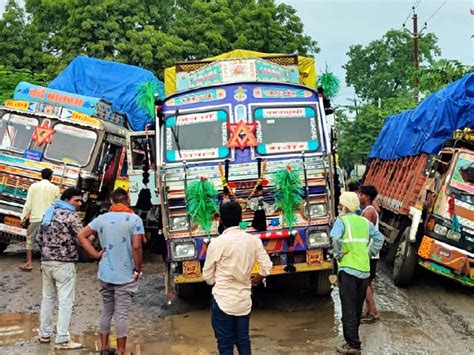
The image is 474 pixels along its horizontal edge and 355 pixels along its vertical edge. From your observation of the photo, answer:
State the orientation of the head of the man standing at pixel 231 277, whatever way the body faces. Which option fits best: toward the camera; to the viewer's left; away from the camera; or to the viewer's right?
away from the camera

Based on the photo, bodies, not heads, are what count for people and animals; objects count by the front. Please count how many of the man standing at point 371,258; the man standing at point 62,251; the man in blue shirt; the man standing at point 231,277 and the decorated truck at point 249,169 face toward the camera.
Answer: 1

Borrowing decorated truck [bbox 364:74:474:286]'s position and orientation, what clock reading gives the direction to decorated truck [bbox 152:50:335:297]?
decorated truck [bbox 152:50:335:297] is roughly at 3 o'clock from decorated truck [bbox 364:74:474:286].

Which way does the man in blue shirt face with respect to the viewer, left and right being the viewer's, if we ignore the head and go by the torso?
facing away from the viewer

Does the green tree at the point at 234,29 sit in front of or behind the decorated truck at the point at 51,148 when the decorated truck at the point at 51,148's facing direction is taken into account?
behind

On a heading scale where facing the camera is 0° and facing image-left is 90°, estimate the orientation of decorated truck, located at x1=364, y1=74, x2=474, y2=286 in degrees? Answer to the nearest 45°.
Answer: approximately 315°

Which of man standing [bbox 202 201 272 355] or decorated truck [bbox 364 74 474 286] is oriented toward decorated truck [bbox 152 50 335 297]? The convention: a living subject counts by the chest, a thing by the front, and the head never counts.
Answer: the man standing

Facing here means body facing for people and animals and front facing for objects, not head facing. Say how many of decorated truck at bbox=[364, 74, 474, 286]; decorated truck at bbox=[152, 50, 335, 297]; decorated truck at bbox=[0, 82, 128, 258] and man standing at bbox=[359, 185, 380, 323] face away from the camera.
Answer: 0

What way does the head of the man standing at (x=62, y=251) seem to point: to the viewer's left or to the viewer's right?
to the viewer's right

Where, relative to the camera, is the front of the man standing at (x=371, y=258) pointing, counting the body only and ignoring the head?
to the viewer's left

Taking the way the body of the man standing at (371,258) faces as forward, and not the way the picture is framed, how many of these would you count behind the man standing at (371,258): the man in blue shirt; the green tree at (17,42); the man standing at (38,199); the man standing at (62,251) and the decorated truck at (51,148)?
0

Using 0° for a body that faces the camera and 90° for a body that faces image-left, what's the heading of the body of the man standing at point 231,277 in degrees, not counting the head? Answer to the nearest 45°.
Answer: approximately 180°

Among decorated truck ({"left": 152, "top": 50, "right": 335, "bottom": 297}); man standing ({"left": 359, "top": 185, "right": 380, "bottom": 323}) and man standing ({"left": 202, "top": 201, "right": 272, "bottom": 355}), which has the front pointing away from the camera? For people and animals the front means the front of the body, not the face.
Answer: man standing ({"left": 202, "top": 201, "right": 272, "bottom": 355})

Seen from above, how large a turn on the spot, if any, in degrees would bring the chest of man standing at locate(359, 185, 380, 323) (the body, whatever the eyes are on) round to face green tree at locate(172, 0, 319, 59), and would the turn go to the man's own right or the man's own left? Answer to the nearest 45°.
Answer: approximately 90° to the man's own right
